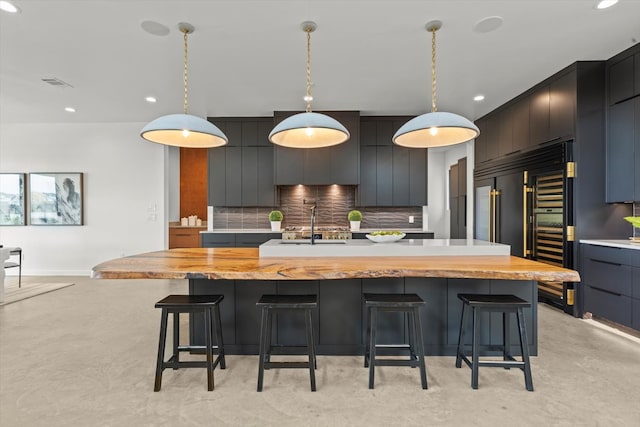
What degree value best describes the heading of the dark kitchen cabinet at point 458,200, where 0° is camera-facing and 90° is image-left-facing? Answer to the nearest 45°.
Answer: approximately 90°

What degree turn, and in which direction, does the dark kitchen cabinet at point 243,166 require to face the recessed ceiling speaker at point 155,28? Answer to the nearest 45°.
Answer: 0° — it already faces it

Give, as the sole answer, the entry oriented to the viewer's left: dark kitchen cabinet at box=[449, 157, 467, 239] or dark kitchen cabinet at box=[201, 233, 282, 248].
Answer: dark kitchen cabinet at box=[449, 157, 467, 239]

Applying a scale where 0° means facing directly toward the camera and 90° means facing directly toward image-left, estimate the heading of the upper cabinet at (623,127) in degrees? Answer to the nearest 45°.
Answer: approximately 45°

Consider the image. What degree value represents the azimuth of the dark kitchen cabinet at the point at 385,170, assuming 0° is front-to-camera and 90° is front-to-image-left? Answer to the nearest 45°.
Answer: approximately 0°

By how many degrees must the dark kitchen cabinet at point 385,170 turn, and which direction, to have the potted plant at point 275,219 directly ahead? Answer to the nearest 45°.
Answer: approximately 90° to its right

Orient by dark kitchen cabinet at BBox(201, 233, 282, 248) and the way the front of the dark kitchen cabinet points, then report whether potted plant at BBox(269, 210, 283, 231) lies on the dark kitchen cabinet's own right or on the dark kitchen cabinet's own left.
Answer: on the dark kitchen cabinet's own left

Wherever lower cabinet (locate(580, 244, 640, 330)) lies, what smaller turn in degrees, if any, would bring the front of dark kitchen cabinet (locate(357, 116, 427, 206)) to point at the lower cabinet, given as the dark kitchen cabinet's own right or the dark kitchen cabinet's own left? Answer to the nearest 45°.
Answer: approximately 45° to the dark kitchen cabinet's own left

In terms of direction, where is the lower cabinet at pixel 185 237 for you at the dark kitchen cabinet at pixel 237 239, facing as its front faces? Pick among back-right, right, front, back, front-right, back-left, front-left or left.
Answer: back-right

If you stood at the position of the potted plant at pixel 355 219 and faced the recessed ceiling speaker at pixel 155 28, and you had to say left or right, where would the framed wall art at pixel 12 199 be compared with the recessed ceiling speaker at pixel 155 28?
right
